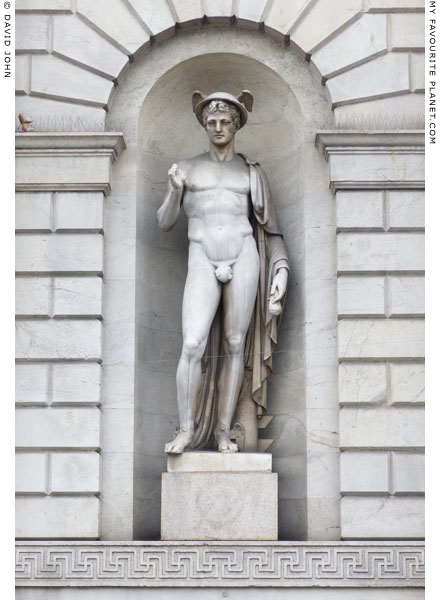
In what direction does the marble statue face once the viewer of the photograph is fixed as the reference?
facing the viewer
